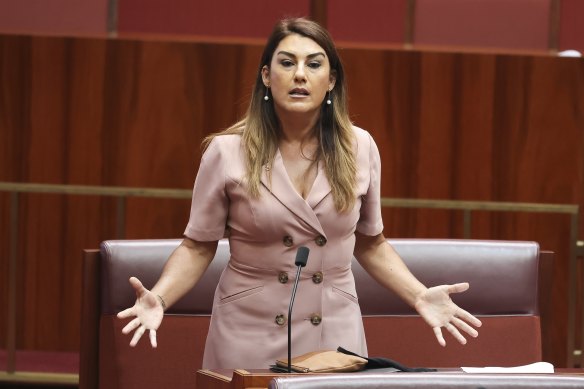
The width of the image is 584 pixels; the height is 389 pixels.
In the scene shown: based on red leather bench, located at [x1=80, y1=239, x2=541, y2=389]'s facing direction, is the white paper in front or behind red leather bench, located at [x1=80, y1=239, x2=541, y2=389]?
in front

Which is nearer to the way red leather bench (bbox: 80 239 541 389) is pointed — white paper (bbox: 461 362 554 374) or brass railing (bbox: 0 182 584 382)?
the white paper

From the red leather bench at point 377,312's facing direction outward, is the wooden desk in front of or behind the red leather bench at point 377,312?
in front

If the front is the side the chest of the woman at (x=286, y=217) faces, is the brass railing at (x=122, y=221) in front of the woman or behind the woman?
behind

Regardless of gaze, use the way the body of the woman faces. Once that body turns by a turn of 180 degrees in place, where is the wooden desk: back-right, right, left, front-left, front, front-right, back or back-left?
back

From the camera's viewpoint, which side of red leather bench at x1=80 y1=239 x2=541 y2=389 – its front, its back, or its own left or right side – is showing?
front

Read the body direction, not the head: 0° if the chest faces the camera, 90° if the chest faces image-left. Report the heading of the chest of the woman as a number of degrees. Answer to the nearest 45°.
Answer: approximately 0°

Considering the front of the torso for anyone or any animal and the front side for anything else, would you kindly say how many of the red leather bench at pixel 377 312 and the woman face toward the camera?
2

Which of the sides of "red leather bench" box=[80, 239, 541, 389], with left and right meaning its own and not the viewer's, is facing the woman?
front

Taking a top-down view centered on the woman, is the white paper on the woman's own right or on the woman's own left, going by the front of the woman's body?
on the woman's own left

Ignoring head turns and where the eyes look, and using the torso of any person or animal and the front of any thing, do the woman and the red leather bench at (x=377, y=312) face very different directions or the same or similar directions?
same or similar directions

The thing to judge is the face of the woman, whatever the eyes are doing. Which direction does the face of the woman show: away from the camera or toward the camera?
toward the camera
